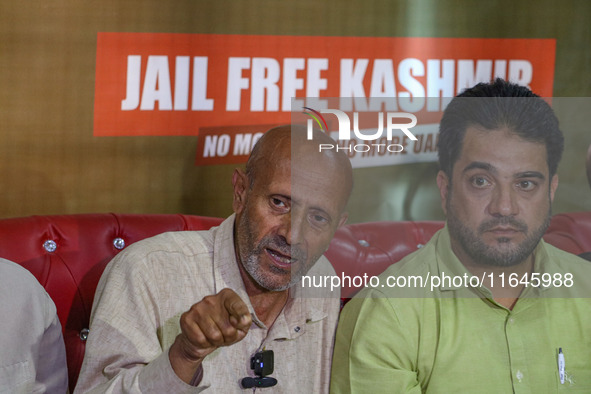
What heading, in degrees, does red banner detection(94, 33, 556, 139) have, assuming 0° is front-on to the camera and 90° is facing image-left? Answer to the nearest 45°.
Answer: approximately 0°

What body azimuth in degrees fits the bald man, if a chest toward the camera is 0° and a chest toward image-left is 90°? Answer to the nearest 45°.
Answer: approximately 315°
